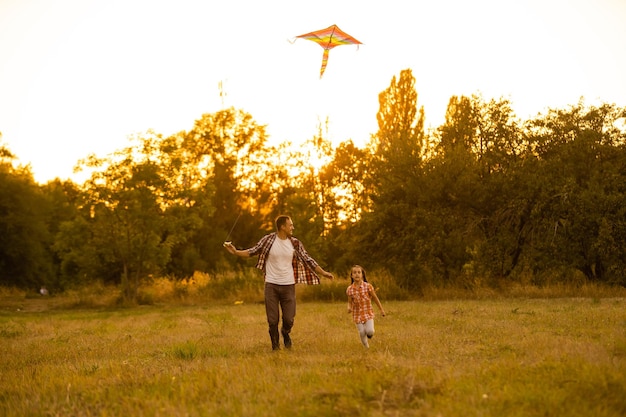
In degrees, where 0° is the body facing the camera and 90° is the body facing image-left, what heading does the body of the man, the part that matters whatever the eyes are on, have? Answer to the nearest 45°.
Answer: approximately 0°

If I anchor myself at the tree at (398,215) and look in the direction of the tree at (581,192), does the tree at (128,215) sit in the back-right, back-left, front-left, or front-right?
back-right

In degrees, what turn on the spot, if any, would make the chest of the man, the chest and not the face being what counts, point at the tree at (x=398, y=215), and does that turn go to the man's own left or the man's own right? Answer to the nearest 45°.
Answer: approximately 180°

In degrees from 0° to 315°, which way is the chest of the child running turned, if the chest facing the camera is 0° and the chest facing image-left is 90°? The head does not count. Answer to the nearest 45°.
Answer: approximately 0°

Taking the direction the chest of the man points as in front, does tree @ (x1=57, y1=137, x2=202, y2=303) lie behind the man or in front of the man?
behind

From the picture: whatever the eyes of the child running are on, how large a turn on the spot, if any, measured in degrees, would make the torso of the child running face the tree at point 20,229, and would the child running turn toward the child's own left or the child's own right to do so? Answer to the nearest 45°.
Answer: approximately 135° to the child's own right

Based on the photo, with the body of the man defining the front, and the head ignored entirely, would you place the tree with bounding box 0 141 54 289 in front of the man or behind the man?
behind
